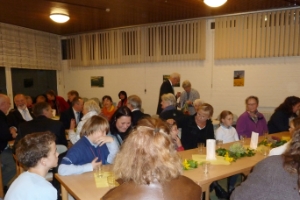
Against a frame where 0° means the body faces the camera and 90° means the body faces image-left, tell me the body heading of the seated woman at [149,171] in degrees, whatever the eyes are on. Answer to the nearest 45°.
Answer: approximately 180°

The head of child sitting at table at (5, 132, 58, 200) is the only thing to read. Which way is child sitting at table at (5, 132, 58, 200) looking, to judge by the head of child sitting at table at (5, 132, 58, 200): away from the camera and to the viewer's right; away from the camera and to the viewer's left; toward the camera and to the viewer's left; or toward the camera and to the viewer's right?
away from the camera and to the viewer's right

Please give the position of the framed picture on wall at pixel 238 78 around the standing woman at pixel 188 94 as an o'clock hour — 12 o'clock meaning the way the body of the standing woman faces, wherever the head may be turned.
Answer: The framed picture on wall is roughly at 7 o'clock from the standing woman.

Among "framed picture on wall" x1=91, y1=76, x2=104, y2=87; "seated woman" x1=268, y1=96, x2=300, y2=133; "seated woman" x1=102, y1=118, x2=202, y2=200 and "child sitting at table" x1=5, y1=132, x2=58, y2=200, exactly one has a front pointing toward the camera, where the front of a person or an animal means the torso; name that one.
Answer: the framed picture on wall

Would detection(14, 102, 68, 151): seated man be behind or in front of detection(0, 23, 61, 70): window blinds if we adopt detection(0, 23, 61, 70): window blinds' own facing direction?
in front

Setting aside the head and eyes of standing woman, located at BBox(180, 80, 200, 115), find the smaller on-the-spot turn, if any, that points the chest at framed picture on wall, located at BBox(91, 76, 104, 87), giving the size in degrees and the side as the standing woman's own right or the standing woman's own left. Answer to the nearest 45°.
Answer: approximately 90° to the standing woman's own right

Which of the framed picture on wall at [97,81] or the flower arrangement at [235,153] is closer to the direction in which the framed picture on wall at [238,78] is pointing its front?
the flower arrangement
